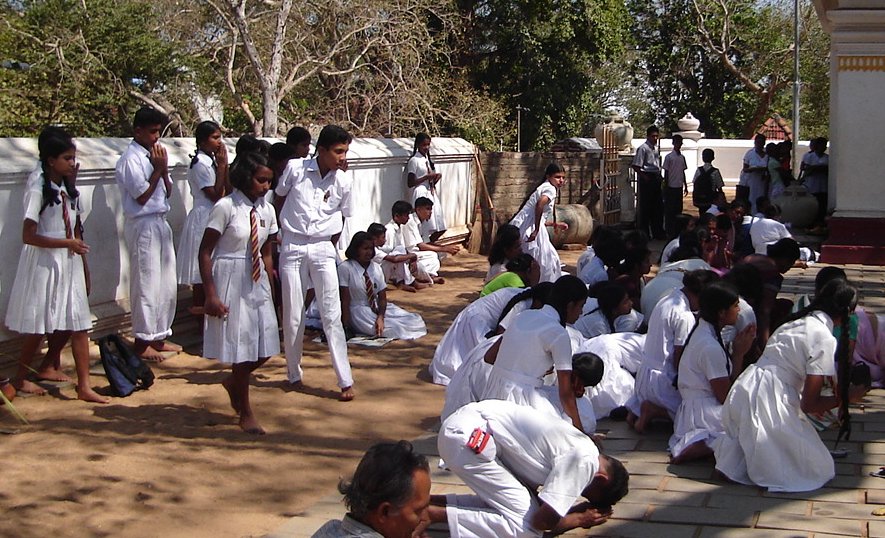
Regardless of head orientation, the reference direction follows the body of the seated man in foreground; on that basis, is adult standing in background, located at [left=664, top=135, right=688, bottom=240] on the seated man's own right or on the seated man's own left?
on the seated man's own left

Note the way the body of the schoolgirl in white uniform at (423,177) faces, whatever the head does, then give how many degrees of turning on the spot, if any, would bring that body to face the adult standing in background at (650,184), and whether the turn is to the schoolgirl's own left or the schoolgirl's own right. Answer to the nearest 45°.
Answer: approximately 90° to the schoolgirl's own left

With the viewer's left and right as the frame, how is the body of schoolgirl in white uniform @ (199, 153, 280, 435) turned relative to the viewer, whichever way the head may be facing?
facing the viewer and to the right of the viewer

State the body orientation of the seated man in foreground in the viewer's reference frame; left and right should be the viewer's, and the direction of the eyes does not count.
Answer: facing to the right of the viewer

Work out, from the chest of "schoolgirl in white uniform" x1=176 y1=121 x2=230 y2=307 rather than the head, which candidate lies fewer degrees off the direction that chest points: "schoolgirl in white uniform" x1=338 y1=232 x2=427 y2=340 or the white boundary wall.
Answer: the schoolgirl in white uniform

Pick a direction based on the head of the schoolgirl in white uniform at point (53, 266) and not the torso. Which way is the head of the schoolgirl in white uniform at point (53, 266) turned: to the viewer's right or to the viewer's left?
to the viewer's right

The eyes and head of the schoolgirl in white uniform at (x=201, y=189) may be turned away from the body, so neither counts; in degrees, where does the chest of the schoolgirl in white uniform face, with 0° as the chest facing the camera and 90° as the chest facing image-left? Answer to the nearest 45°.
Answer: approximately 270°

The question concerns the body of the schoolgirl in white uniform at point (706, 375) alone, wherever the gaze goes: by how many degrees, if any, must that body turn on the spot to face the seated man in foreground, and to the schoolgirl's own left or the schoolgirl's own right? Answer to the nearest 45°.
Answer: approximately 90° to the schoolgirl's own right
